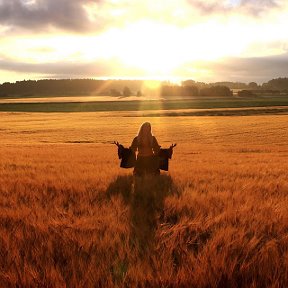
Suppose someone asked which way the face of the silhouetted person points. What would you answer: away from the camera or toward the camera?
away from the camera

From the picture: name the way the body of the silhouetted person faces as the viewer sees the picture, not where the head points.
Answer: away from the camera
